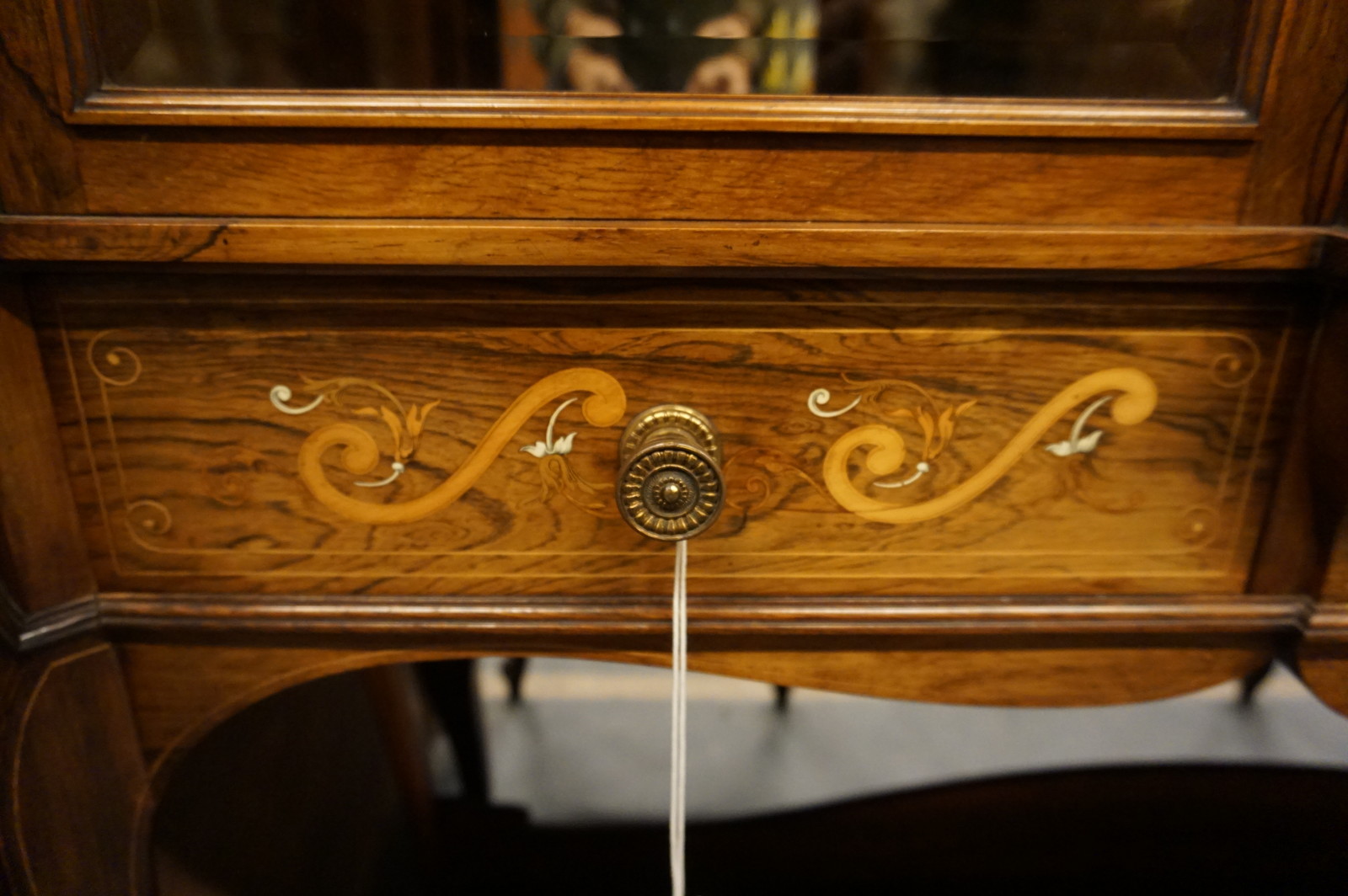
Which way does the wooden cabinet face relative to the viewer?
toward the camera
